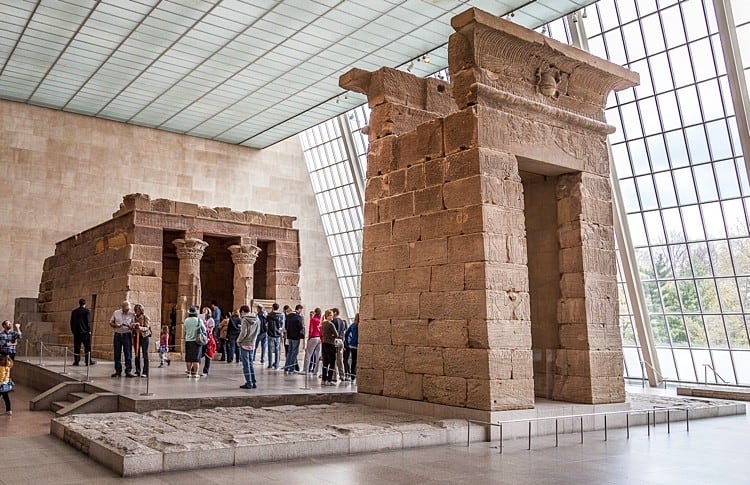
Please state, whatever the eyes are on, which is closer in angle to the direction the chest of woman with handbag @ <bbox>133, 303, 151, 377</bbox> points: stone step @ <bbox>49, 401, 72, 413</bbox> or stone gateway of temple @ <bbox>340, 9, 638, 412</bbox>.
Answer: the stone step

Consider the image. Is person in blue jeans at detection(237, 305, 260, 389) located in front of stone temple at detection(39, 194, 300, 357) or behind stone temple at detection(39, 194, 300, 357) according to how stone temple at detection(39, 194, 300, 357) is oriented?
in front

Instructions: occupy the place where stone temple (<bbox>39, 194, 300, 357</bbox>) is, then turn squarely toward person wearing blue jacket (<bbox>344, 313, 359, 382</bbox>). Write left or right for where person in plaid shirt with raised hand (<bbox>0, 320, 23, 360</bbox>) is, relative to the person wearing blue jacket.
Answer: right

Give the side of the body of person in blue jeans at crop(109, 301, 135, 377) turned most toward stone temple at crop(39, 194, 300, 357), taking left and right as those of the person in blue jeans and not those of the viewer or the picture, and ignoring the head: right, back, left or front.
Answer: back

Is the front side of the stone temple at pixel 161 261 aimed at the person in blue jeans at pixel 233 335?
yes

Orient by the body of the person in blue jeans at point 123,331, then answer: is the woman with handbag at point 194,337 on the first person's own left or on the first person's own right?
on the first person's own left

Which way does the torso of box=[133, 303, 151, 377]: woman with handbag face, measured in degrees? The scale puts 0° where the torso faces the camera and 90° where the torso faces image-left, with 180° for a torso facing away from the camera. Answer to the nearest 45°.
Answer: approximately 45°

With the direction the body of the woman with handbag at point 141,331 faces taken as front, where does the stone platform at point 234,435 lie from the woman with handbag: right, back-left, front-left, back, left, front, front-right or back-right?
front-left

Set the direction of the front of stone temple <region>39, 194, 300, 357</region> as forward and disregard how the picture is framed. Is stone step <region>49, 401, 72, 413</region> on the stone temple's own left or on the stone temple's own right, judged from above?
on the stone temple's own right

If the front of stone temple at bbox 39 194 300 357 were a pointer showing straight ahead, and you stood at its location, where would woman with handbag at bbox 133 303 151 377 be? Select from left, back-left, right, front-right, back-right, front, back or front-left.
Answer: front-right

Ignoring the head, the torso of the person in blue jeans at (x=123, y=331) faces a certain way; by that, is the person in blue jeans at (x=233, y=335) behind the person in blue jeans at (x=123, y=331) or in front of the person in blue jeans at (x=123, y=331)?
behind

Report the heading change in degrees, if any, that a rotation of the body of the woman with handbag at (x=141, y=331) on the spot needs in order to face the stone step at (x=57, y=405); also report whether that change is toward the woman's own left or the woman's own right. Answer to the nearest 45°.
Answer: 0° — they already face it

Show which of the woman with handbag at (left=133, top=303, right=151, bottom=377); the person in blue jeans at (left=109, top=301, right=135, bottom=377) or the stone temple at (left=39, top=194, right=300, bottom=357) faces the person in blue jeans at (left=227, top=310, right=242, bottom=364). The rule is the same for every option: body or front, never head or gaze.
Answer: the stone temple

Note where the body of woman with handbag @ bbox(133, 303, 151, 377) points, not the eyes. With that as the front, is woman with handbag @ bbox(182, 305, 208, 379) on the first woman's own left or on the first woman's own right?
on the first woman's own left
